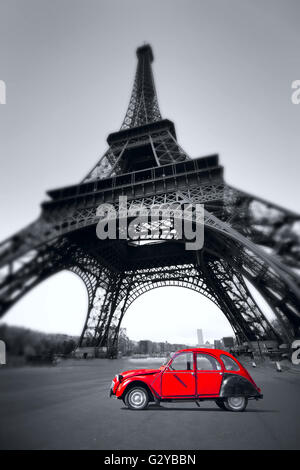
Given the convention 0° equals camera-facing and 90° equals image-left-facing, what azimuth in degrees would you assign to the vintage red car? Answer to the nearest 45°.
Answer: approximately 90°

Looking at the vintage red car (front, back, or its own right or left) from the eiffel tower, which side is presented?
right
